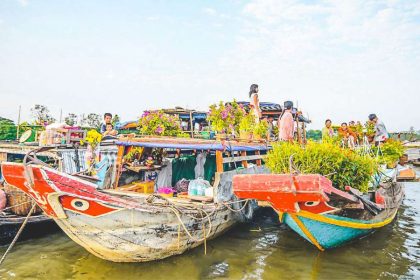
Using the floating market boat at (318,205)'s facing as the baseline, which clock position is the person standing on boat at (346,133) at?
The person standing on boat is roughly at 5 o'clock from the floating market boat.

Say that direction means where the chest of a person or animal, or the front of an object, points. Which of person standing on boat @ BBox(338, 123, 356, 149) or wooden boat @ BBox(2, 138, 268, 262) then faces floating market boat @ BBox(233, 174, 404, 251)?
the person standing on boat

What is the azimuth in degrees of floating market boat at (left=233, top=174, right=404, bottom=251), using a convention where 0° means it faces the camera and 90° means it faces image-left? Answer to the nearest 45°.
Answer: approximately 45°

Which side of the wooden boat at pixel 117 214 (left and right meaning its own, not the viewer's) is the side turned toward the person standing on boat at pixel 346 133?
back

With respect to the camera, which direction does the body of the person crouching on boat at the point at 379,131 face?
to the viewer's left

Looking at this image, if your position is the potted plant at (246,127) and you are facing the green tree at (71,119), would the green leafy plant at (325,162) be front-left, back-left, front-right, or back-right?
back-left

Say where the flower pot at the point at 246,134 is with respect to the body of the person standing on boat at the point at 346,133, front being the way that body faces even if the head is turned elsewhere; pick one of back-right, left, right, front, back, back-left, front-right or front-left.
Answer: front-right

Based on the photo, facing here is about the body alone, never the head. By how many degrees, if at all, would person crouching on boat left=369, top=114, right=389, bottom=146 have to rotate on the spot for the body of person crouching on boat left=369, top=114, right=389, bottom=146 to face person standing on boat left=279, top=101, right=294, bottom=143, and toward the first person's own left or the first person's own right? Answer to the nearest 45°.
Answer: approximately 45° to the first person's own left

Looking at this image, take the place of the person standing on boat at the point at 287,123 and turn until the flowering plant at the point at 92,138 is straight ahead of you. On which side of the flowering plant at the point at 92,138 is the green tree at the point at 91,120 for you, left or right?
right

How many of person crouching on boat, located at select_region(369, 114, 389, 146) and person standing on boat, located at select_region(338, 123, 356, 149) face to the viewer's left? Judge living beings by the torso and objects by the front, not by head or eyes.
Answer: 1
